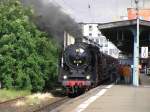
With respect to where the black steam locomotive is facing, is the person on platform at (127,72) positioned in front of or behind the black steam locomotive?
behind

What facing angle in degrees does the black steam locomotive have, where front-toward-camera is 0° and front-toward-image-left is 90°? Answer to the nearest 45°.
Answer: approximately 45°

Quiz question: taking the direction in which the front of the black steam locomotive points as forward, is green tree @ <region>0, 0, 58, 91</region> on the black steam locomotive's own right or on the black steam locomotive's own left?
on the black steam locomotive's own right
